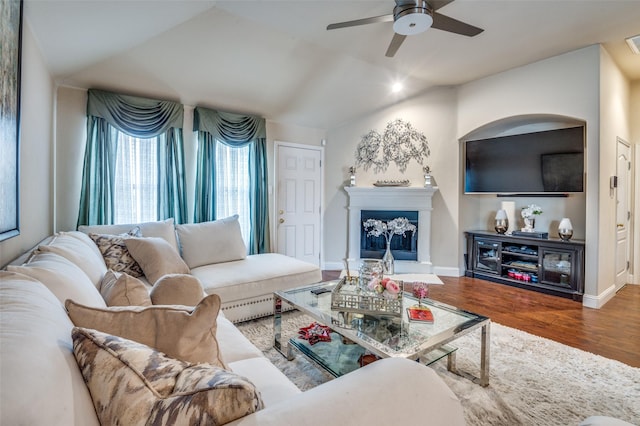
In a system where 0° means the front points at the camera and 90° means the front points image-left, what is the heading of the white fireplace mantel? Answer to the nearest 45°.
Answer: approximately 0°

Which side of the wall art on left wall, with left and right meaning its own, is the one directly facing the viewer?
right

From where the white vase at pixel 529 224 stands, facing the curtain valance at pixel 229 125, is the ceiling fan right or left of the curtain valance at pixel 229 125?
left

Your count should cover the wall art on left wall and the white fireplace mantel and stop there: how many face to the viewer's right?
1

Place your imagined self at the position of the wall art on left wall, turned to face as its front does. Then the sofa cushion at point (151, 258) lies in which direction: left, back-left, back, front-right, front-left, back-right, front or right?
front-left

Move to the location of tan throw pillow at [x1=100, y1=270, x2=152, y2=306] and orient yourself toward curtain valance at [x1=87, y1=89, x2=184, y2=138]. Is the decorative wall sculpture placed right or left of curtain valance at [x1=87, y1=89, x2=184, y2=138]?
right

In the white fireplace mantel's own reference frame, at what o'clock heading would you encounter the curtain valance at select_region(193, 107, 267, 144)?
The curtain valance is roughly at 2 o'clock from the white fireplace mantel.

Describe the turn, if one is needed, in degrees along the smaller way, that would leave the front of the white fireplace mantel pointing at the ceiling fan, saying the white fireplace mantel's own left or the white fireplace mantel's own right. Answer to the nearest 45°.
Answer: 0° — it already faces it
